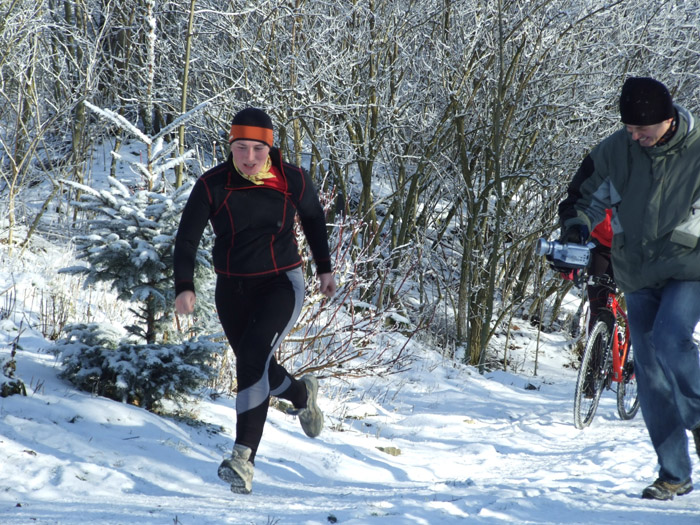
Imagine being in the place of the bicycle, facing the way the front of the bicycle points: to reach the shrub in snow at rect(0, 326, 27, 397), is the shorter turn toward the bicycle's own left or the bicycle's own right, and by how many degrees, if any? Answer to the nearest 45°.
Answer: approximately 90° to the bicycle's own right

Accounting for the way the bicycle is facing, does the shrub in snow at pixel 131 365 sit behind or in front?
in front

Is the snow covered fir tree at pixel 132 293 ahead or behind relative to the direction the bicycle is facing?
ahead

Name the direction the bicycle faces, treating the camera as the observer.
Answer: facing the viewer and to the left of the viewer
